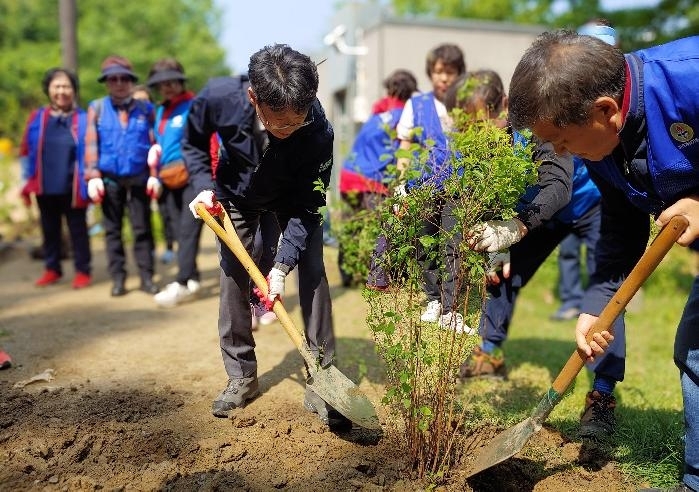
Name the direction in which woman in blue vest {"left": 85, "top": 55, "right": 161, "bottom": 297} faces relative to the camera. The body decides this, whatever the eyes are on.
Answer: toward the camera

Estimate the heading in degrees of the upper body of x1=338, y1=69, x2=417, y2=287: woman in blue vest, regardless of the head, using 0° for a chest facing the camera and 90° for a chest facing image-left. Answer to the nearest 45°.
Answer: approximately 225°

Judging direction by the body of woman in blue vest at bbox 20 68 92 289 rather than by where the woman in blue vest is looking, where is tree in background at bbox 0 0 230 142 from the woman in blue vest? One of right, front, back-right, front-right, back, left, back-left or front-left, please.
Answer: back

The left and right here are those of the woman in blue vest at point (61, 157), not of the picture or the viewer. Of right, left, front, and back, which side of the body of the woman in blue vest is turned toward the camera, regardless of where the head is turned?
front

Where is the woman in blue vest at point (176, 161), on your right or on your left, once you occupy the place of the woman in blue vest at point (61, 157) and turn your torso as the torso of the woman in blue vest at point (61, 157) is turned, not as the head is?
on your left

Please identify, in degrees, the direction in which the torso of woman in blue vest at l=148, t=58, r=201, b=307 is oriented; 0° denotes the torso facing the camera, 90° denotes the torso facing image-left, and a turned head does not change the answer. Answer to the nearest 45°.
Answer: approximately 45°
